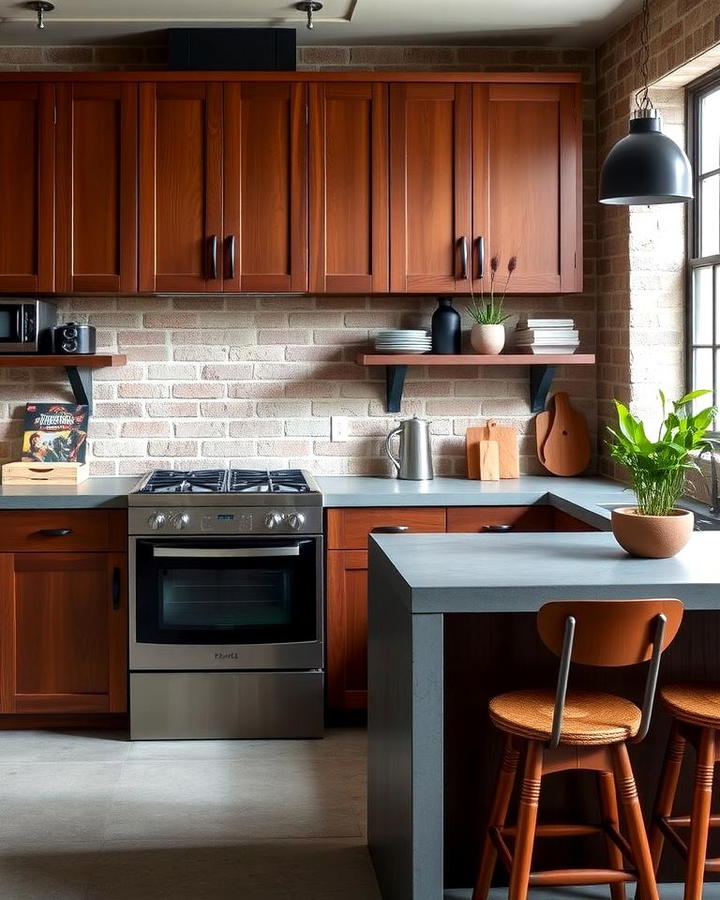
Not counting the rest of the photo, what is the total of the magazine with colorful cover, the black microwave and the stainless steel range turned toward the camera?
3

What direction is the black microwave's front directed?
toward the camera

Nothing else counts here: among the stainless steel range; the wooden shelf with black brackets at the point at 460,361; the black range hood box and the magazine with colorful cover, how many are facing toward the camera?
4

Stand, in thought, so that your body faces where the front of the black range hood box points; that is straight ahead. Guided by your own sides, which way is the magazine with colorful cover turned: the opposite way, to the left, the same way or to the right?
the same way

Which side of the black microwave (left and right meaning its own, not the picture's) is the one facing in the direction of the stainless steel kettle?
left

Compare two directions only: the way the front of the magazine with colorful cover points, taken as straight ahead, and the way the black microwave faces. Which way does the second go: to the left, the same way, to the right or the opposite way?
the same way

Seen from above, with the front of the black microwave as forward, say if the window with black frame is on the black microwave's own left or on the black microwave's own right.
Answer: on the black microwave's own left

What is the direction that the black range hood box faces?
toward the camera

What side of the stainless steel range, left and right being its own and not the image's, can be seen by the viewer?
front

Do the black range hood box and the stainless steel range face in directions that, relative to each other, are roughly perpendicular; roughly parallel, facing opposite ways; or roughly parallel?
roughly parallel

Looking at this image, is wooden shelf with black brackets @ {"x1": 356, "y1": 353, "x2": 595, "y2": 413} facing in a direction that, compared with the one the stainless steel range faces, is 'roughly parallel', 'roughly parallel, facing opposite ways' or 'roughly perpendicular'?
roughly parallel

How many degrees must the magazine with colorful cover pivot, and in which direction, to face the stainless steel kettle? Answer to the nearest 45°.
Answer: approximately 90° to its left

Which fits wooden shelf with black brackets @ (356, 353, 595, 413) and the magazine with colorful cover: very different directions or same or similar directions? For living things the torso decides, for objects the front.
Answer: same or similar directions

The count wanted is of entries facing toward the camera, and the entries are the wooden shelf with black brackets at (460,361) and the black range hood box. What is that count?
2
